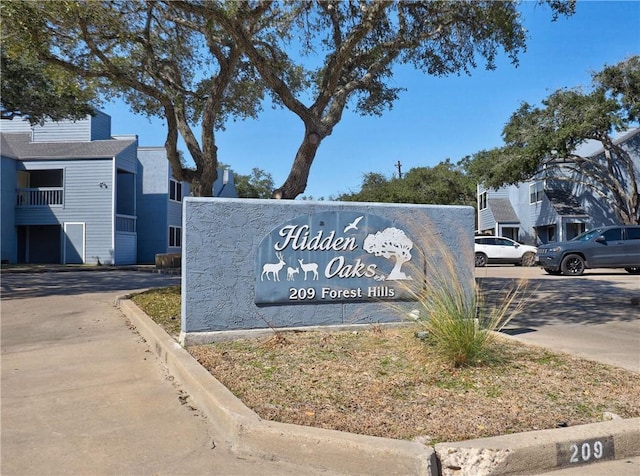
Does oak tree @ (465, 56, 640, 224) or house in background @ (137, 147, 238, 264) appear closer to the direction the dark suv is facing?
the house in background

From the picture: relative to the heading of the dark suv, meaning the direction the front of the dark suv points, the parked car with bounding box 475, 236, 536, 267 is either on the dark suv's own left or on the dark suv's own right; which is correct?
on the dark suv's own right

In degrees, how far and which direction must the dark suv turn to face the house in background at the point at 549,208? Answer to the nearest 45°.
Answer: approximately 135° to its right

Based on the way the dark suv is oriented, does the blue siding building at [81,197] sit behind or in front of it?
in front

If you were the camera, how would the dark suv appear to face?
facing the viewer and to the left of the viewer
